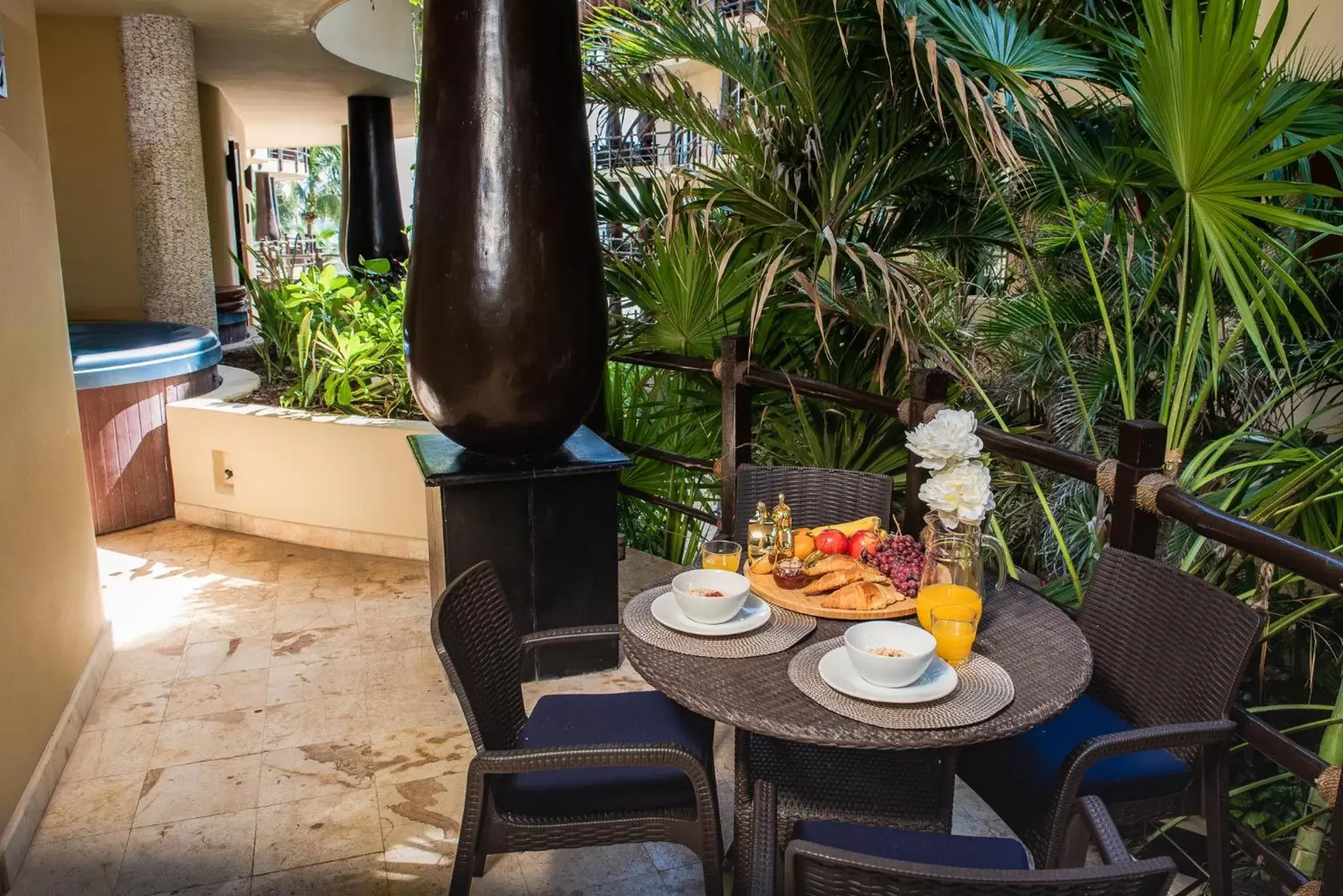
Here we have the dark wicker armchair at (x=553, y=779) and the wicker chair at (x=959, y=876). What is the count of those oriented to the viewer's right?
1

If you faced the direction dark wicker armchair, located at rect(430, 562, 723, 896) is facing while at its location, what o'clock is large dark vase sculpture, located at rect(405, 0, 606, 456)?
The large dark vase sculpture is roughly at 9 o'clock from the dark wicker armchair.

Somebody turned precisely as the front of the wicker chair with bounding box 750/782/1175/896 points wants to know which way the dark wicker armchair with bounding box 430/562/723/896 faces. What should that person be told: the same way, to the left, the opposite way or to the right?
to the right

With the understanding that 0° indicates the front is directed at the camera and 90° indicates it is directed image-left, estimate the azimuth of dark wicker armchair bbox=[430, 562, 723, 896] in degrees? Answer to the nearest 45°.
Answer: approximately 270°

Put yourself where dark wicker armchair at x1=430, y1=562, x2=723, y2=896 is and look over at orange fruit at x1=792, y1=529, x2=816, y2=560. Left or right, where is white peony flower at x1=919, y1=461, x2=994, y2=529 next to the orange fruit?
right

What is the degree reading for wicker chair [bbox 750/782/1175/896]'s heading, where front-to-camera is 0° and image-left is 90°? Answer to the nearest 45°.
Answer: approximately 180°

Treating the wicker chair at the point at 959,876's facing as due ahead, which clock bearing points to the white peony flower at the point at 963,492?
The white peony flower is roughly at 12 o'clock from the wicker chair.

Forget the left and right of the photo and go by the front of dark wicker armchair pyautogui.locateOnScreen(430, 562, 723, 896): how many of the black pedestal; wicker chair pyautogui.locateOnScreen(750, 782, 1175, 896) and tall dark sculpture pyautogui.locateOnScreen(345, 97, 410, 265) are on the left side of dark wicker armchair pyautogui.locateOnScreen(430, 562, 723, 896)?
2
